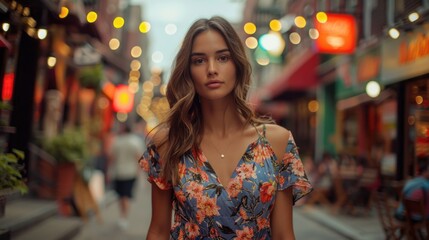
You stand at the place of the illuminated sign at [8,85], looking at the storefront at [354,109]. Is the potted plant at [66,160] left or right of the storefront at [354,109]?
left

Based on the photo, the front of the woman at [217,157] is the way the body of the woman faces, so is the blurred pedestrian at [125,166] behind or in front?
behind

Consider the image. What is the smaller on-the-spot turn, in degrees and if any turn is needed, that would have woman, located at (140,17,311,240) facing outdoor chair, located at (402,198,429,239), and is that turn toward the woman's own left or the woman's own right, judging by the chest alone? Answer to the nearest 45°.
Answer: approximately 135° to the woman's own left

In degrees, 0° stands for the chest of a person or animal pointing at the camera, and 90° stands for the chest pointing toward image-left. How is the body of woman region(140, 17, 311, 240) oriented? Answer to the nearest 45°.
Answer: approximately 0°

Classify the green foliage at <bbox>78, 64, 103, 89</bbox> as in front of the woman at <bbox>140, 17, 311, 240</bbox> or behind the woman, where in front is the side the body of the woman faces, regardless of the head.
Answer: behind

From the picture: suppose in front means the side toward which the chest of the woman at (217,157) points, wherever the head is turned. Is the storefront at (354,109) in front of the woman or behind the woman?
behind
